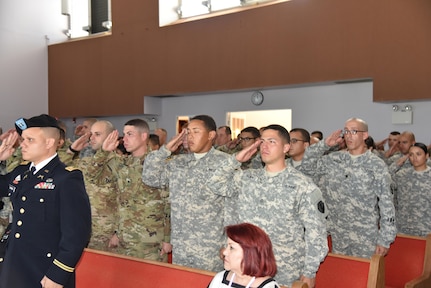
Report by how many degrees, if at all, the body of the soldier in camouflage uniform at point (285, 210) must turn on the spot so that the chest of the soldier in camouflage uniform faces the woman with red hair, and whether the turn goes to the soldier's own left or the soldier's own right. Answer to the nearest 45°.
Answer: approximately 45° to the soldier's own left

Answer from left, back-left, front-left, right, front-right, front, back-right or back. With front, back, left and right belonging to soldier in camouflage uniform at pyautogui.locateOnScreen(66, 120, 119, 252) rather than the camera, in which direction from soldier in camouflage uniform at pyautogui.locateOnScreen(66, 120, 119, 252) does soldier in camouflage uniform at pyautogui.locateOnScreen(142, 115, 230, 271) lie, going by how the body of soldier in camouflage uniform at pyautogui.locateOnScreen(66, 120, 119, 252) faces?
left

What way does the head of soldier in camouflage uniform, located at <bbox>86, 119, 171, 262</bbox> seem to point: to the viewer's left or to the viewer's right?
to the viewer's left

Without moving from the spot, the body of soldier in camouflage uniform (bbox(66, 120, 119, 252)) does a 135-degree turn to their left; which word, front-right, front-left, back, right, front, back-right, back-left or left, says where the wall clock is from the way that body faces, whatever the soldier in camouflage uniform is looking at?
front-left

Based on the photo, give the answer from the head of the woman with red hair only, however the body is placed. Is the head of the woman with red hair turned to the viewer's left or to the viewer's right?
to the viewer's left

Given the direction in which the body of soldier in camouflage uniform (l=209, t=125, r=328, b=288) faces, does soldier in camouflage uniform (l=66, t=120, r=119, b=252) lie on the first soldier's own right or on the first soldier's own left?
on the first soldier's own right

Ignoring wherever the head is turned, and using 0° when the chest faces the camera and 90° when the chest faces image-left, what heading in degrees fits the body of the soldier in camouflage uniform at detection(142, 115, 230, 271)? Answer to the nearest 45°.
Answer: approximately 45°
